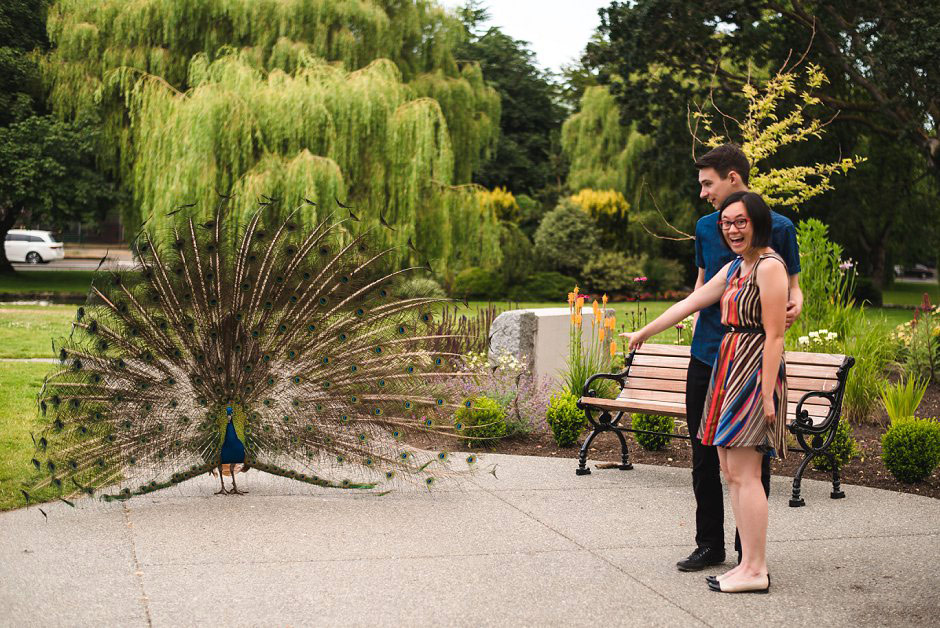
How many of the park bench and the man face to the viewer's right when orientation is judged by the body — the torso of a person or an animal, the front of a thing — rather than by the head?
0

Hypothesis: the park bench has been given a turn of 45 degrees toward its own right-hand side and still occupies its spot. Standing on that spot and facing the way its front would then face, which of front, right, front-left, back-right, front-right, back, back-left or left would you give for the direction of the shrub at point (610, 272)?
right

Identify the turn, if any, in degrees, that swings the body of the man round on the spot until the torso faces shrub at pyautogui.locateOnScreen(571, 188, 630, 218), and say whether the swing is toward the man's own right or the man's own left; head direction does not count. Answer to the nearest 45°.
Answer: approximately 135° to the man's own right

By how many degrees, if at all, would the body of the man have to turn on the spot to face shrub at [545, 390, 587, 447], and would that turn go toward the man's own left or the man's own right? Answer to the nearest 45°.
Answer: approximately 135° to the man's own right

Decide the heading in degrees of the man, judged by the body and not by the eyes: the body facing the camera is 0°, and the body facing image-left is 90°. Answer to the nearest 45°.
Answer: approximately 45°

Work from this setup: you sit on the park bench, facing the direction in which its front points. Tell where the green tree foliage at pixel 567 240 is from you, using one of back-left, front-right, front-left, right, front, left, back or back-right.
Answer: back-right

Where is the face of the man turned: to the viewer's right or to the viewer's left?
to the viewer's left

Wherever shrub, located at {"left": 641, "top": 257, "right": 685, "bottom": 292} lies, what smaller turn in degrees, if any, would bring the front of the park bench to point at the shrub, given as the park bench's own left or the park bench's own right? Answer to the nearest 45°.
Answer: approximately 135° to the park bench's own right

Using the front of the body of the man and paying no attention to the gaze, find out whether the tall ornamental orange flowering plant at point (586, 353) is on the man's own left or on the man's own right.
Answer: on the man's own right

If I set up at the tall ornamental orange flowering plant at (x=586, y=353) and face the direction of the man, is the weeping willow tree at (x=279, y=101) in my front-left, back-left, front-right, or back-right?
back-right

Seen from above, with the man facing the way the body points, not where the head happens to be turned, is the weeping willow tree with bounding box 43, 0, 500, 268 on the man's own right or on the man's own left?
on the man's own right

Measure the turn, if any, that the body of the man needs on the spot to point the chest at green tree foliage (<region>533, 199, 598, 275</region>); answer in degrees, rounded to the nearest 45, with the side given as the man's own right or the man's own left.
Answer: approximately 135° to the man's own right

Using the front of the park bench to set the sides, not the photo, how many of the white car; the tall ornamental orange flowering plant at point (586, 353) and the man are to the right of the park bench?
2

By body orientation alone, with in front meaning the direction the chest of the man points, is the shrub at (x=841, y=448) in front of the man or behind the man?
behind
